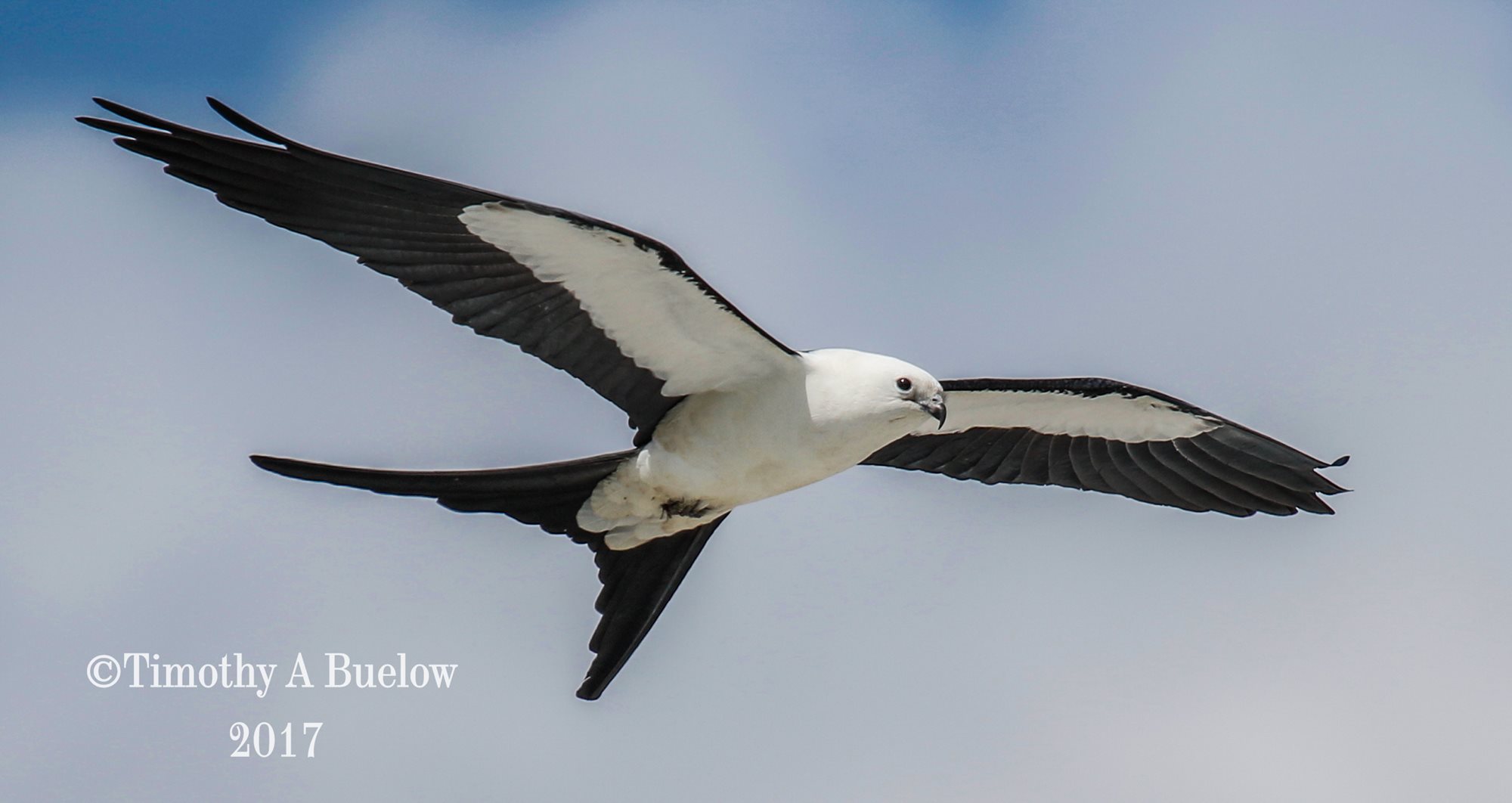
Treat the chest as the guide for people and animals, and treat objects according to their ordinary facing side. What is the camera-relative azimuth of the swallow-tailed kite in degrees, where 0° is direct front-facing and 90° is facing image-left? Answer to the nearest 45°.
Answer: approximately 315°
